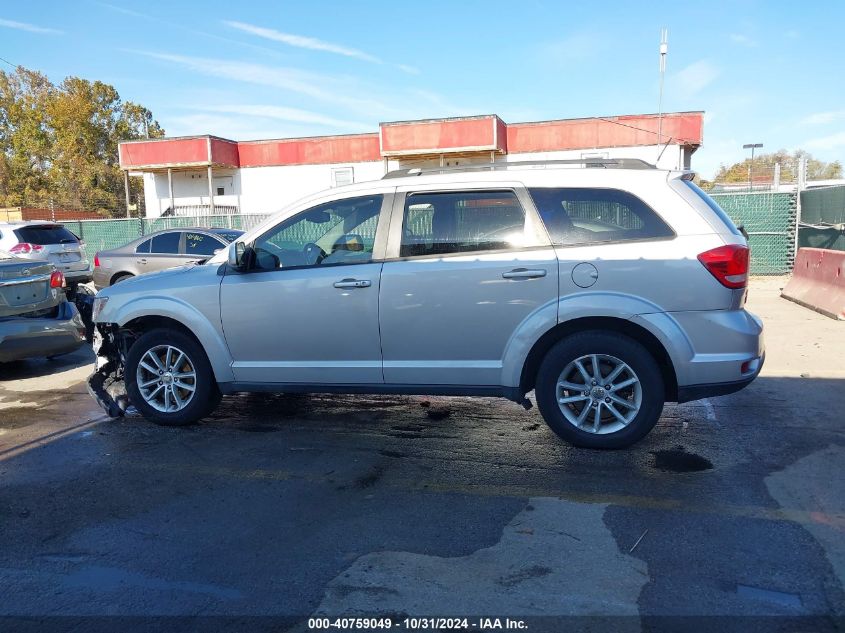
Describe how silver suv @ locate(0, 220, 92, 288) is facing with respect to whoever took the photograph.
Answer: facing away from the viewer and to the left of the viewer

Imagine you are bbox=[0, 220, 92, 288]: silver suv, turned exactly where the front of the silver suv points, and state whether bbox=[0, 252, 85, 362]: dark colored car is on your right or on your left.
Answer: on your left

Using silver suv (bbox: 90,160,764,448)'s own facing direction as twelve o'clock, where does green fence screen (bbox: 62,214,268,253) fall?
The green fence screen is roughly at 2 o'clock from the silver suv.

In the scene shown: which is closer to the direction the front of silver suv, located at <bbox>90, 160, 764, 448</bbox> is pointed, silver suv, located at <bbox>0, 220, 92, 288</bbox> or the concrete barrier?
the silver suv

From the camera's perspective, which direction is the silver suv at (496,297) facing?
to the viewer's left

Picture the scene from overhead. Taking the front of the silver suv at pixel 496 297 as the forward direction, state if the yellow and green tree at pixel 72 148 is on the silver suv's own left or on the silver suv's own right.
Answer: on the silver suv's own right

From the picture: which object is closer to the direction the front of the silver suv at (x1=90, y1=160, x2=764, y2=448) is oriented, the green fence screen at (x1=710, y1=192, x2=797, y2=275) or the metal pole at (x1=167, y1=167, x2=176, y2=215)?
the metal pole

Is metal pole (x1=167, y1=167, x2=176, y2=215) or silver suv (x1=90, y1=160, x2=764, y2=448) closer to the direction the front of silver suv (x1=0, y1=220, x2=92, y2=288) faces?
the metal pole

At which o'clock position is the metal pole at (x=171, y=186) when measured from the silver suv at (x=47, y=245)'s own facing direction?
The metal pole is roughly at 2 o'clock from the silver suv.
